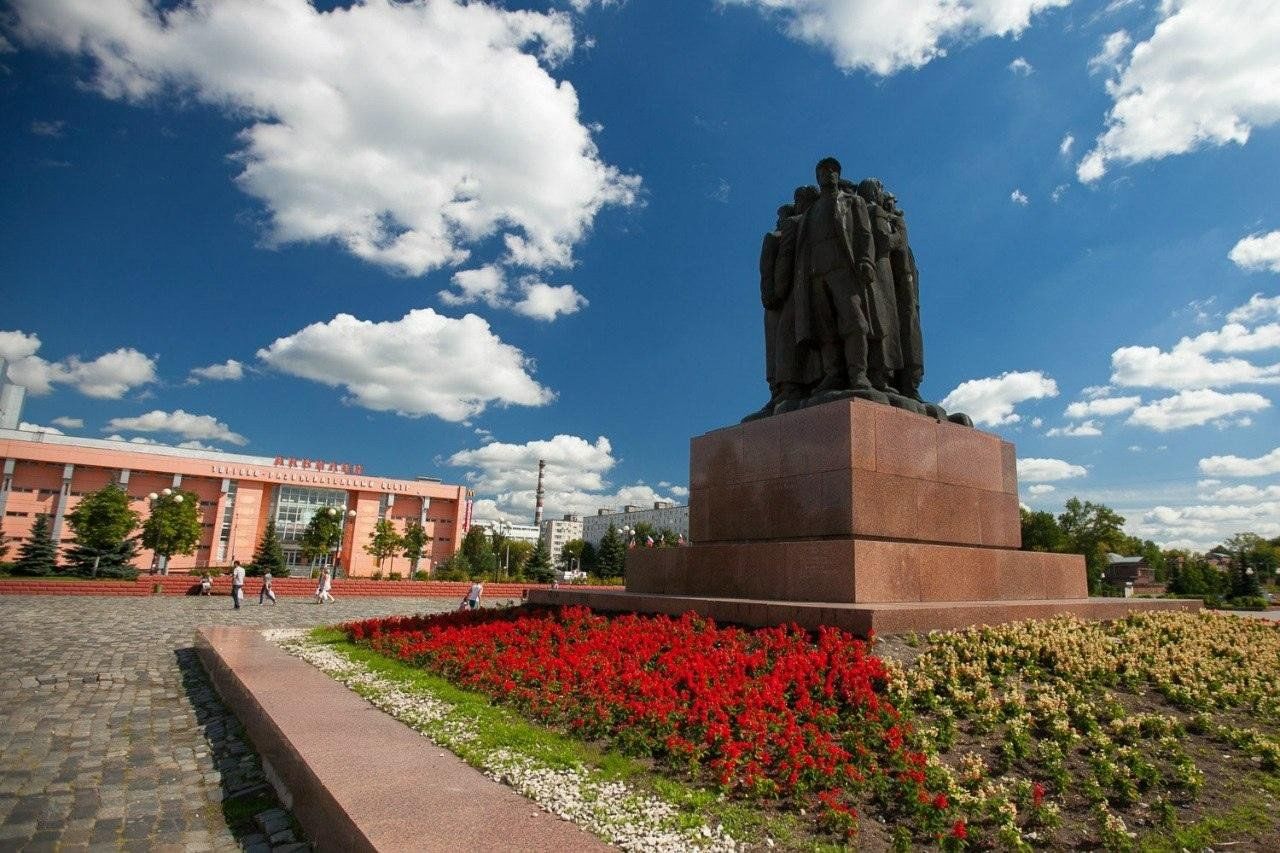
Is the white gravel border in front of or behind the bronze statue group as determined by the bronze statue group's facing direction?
in front

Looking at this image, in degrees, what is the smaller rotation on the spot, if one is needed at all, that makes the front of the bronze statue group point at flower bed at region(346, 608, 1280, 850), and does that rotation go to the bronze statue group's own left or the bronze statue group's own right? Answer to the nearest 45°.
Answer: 0° — it already faces it

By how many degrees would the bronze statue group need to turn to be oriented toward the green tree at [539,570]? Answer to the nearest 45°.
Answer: approximately 135° to its right

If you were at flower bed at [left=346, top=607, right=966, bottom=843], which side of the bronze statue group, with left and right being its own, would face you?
front

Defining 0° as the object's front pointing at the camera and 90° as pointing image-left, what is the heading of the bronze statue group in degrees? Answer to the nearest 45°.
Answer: approximately 0°

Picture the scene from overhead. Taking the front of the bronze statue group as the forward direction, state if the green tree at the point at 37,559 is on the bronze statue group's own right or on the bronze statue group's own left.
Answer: on the bronze statue group's own right
